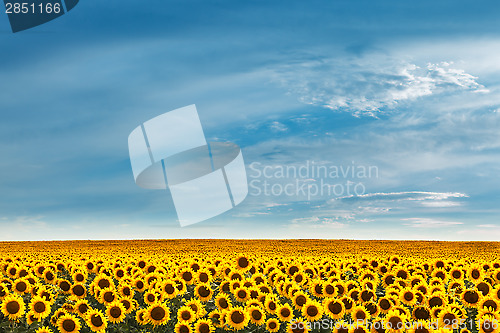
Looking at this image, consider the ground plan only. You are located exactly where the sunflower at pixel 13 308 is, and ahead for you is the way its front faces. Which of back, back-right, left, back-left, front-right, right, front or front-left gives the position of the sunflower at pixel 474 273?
left

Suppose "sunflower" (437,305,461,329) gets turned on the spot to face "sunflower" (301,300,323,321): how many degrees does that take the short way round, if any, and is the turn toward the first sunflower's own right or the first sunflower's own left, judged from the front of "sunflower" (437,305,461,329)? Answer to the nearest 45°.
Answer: approximately 90° to the first sunflower's own right

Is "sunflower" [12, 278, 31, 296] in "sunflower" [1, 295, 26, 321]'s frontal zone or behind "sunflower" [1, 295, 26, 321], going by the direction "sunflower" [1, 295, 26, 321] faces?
behind

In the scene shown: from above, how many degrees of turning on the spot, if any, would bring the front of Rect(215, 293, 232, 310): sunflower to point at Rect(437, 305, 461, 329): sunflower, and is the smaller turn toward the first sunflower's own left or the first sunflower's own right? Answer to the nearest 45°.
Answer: approximately 45° to the first sunflower's own left

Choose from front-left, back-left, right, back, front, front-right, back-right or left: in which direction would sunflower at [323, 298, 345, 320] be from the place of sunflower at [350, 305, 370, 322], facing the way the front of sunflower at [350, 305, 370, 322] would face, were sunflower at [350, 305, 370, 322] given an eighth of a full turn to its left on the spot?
back

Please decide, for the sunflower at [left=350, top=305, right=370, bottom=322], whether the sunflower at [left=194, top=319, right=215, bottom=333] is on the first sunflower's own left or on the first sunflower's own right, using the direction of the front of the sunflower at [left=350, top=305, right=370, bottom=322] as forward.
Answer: on the first sunflower's own right

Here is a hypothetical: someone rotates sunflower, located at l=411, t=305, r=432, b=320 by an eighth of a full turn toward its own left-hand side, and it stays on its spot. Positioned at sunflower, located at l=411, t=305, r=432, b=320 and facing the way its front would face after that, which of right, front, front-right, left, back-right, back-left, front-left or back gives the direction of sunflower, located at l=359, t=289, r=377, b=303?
back

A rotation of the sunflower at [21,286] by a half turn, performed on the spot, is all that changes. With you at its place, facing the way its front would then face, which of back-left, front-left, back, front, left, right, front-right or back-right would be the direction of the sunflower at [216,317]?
back-right

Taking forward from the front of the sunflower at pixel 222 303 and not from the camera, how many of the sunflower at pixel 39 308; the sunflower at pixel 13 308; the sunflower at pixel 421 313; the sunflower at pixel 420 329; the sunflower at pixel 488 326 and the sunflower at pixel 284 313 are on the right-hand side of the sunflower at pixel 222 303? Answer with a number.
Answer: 2

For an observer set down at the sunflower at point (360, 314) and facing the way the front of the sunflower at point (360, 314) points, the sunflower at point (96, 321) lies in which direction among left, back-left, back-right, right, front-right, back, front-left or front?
right

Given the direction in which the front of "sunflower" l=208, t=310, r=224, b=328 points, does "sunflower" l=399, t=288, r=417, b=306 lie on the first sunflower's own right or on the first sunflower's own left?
on the first sunflower's own left
